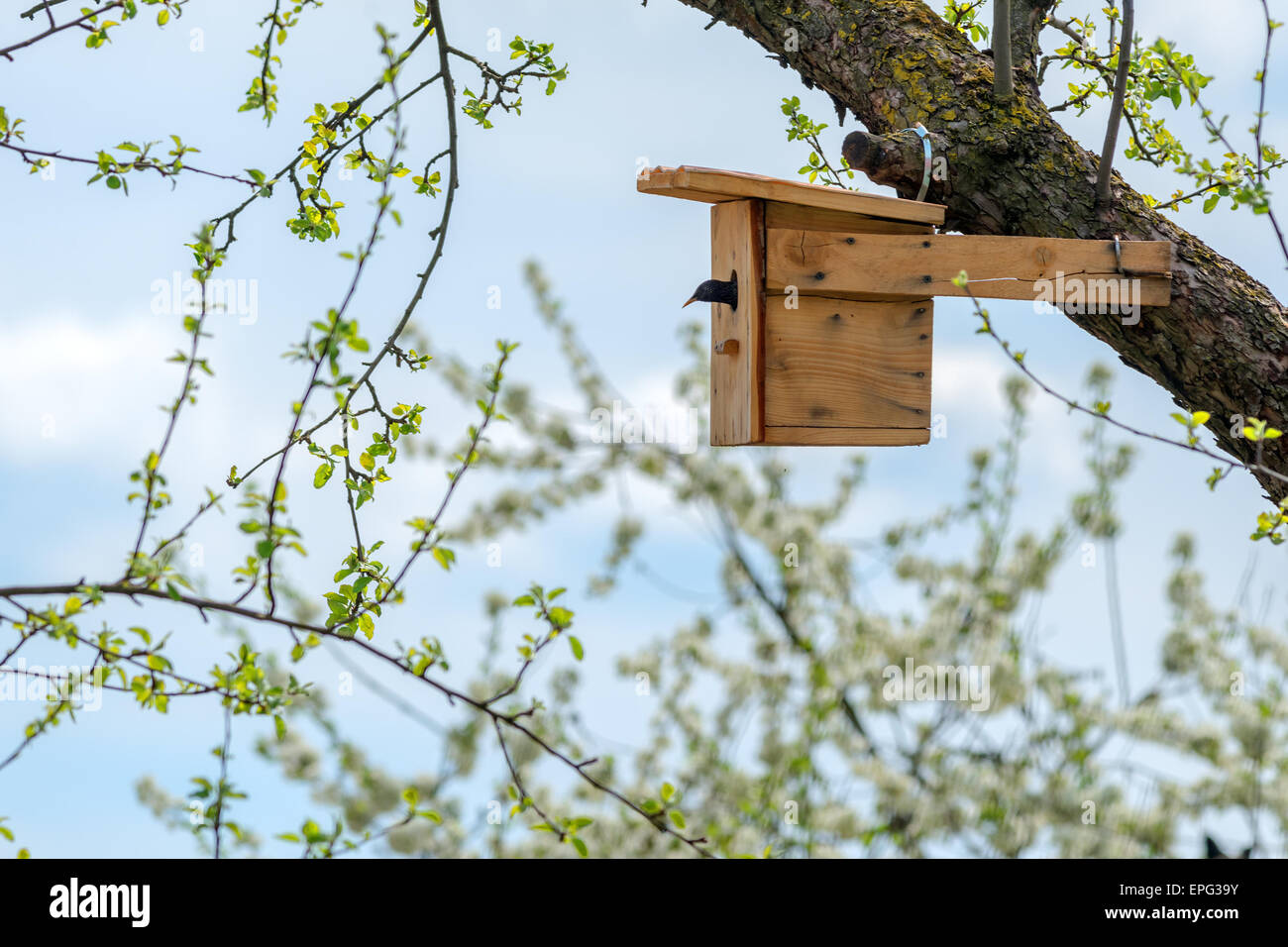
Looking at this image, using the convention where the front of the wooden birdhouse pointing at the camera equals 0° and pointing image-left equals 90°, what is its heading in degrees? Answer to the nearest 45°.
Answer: approximately 90°

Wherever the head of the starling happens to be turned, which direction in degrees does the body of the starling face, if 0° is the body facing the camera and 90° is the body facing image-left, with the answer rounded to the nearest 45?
approximately 90°
